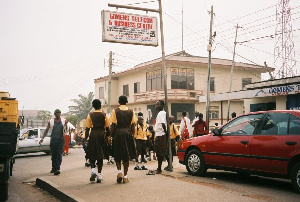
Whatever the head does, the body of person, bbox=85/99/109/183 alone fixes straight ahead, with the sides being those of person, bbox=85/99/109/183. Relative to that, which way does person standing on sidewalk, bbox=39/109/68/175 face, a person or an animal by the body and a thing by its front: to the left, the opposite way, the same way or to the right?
the opposite way

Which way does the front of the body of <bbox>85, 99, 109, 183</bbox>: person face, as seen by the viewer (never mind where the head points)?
away from the camera

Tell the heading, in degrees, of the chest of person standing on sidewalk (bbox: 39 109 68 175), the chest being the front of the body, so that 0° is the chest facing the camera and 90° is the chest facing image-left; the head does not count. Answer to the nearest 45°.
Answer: approximately 0°
